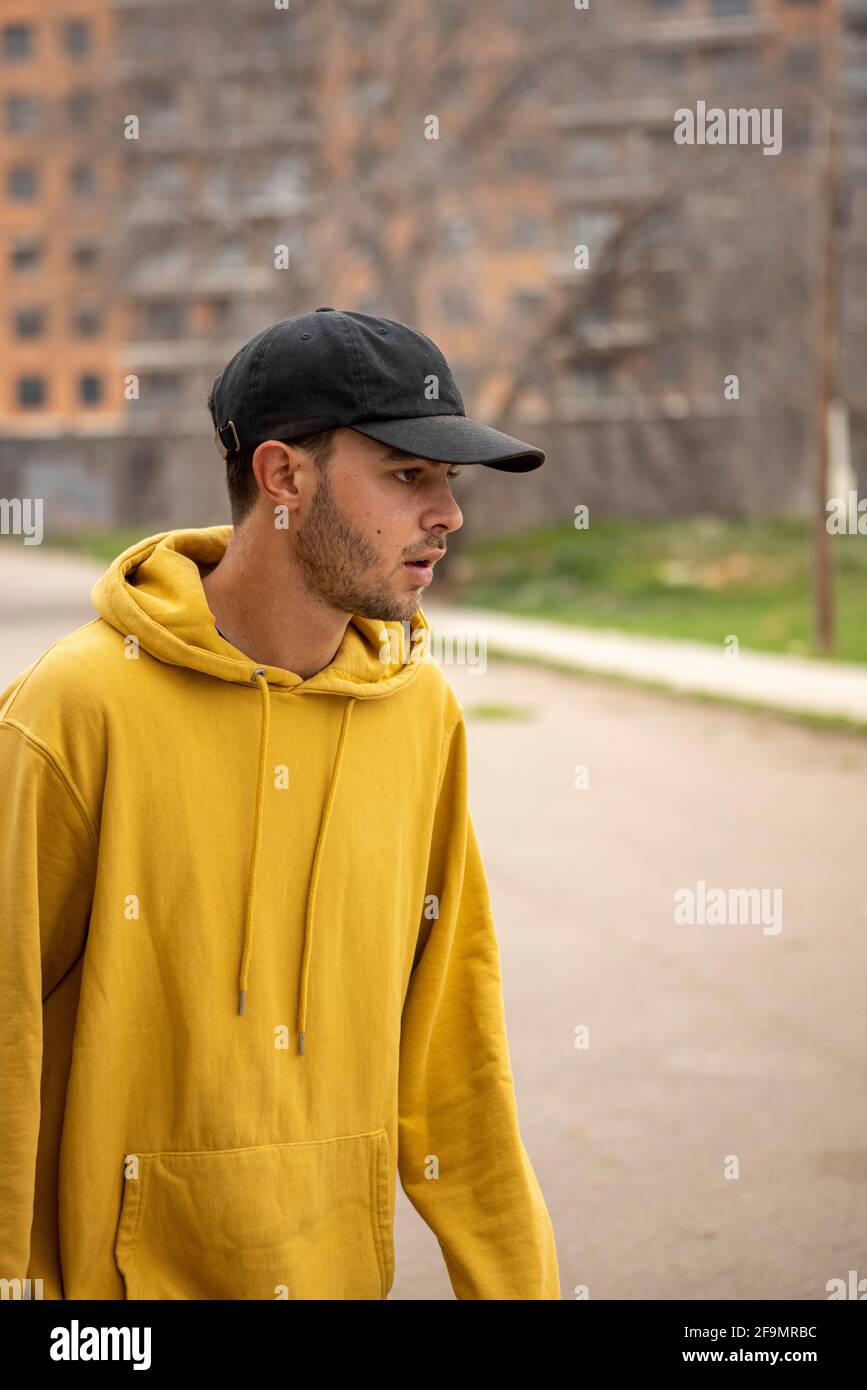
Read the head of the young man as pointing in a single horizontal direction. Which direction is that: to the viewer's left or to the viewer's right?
to the viewer's right

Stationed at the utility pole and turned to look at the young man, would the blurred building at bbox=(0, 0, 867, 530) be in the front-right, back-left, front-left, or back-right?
back-right

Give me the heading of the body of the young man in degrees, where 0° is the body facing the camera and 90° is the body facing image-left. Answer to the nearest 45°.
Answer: approximately 315°

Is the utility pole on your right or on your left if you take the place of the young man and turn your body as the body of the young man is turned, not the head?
on your left

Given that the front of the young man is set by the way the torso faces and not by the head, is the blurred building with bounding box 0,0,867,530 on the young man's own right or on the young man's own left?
on the young man's own left

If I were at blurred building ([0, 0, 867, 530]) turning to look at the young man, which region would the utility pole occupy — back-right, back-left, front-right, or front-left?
front-left
